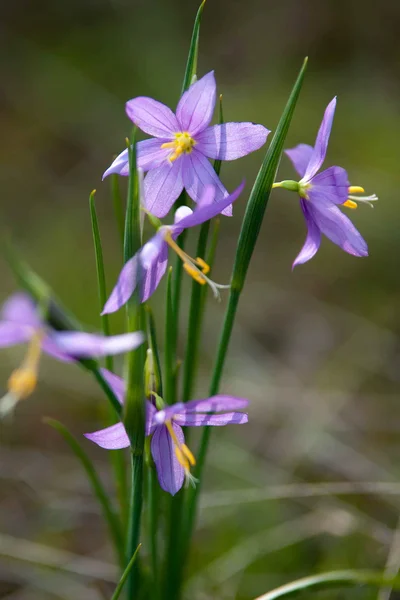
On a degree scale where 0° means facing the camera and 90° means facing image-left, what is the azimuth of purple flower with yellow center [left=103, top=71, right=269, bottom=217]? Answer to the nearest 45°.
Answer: approximately 0°

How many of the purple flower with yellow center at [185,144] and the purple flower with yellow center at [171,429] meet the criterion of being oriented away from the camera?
0

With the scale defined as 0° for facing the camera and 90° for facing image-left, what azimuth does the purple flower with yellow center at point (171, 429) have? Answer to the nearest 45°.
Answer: approximately 315°
